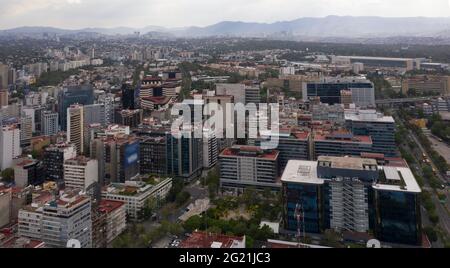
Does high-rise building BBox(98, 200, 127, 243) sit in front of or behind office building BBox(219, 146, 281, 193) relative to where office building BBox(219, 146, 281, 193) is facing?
in front

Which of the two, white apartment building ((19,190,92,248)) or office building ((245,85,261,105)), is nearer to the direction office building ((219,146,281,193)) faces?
the white apartment building

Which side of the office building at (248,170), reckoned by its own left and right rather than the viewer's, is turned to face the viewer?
front

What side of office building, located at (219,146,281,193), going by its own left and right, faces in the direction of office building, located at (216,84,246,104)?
back

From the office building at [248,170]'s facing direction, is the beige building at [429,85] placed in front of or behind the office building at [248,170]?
behind

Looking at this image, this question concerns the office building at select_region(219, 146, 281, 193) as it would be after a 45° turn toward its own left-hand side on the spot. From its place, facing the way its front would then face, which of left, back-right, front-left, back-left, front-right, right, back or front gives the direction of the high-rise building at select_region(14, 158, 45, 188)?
back-right

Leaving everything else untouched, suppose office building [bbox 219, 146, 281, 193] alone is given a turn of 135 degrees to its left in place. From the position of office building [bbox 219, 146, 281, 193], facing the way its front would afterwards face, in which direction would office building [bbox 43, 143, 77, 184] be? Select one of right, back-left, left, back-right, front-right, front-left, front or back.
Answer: back-left
